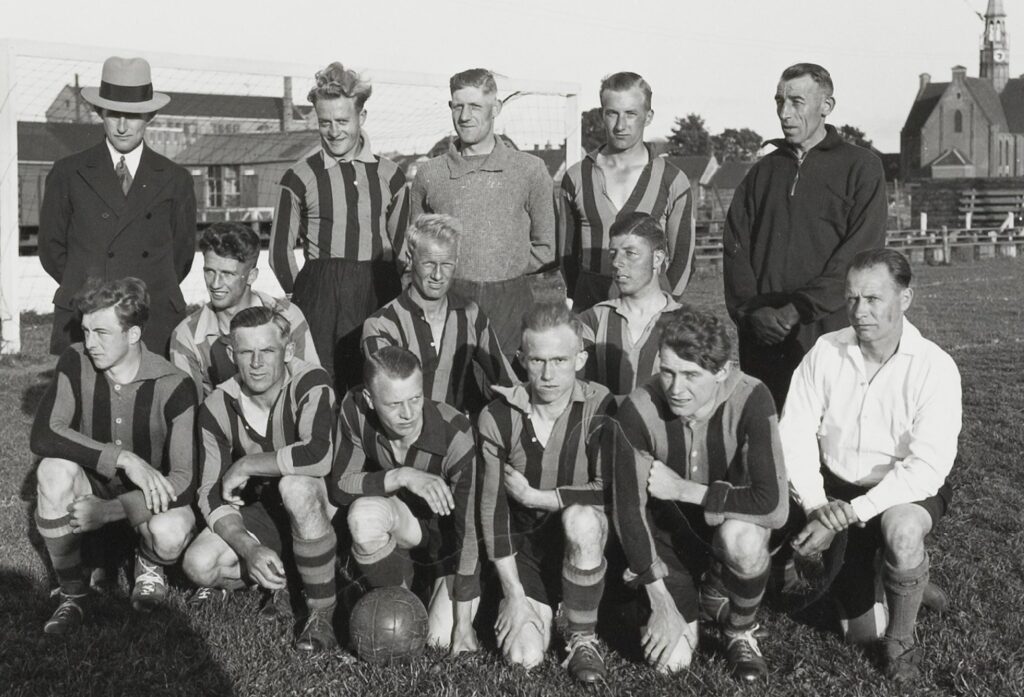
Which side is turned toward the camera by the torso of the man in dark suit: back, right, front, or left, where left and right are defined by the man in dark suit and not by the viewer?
front

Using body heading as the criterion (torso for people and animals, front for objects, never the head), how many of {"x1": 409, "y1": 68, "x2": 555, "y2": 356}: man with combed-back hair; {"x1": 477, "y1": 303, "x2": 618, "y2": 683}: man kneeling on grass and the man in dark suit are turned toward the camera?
3

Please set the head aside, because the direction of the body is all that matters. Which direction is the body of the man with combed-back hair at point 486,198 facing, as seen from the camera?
toward the camera

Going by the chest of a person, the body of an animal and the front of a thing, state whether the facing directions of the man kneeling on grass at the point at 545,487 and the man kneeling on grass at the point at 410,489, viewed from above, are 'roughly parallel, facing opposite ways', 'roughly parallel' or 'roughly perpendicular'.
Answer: roughly parallel

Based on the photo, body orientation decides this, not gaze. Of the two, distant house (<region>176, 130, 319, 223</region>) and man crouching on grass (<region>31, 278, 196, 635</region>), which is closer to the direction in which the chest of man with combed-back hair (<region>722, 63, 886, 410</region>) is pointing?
the man crouching on grass

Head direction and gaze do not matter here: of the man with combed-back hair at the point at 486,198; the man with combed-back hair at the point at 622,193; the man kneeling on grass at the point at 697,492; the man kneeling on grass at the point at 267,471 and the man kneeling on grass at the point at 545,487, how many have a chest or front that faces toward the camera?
5

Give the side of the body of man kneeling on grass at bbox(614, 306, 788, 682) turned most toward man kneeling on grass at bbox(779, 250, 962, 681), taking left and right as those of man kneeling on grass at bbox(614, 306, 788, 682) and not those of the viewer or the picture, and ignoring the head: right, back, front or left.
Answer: left

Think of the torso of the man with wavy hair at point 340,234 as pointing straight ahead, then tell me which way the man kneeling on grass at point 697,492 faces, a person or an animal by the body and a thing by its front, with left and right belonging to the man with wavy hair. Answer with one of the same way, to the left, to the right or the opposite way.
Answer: the same way

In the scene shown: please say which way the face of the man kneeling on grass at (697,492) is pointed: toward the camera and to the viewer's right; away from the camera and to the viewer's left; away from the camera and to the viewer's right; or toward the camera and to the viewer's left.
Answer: toward the camera and to the viewer's left

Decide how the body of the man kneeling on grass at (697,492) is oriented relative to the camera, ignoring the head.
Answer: toward the camera

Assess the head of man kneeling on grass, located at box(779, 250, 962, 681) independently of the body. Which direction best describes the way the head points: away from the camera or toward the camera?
toward the camera

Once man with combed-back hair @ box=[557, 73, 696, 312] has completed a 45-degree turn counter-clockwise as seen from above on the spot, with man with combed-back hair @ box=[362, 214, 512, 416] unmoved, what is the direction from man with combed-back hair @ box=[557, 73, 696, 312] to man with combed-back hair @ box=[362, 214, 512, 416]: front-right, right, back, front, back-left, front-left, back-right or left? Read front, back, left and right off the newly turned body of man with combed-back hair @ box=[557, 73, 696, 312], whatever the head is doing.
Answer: right

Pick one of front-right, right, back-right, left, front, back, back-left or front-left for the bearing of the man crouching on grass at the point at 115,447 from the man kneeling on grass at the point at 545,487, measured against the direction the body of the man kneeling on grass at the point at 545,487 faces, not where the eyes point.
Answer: right

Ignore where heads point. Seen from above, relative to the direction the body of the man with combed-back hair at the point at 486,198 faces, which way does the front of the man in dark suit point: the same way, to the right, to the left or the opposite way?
the same way

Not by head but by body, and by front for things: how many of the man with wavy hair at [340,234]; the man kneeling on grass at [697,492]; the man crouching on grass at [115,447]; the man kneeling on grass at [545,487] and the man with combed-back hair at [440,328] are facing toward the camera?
5

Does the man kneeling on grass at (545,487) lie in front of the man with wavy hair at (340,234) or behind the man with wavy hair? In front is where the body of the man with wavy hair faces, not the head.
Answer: in front

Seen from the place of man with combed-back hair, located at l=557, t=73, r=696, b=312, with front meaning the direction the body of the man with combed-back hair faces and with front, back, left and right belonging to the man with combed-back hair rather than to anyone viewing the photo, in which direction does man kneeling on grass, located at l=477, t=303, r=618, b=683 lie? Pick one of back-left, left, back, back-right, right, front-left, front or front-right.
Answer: front

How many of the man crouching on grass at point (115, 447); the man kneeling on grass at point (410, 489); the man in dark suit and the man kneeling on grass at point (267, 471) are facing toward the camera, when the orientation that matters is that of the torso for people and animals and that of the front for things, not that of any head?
4

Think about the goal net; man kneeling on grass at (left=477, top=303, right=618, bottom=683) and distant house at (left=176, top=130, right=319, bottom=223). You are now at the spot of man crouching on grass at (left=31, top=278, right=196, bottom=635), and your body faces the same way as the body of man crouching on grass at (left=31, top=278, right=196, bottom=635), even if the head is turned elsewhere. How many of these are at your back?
2

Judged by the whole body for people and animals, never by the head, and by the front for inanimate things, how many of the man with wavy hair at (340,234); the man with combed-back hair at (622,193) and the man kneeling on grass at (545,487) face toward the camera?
3
